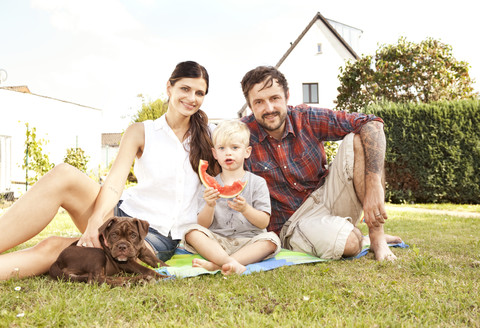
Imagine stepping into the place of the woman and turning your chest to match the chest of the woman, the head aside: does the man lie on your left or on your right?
on your left

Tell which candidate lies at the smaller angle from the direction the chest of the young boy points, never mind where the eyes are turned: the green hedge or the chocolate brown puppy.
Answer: the chocolate brown puppy

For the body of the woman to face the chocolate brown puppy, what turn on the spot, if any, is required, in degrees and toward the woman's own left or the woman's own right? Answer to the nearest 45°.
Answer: approximately 45° to the woman's own right

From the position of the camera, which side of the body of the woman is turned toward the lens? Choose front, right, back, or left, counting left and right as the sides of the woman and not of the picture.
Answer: front

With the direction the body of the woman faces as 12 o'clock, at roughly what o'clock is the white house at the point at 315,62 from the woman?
The white house is roughly at 7 o'clock from the woman.

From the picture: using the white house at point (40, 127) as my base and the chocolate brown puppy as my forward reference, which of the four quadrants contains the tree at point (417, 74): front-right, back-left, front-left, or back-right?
front-left

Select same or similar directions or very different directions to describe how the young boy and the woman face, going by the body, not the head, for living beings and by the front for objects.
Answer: same or similar directions

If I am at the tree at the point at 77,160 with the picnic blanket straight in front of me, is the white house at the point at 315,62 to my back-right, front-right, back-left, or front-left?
back-left

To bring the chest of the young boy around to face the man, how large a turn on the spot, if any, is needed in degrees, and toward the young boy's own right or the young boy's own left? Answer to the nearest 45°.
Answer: approximately 135° to the young boy's own left

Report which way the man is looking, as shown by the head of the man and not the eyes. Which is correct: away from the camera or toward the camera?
toward the camera

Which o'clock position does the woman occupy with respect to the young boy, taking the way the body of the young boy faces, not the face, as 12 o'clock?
The woman is roughly at 3 o'clock from the young boy.

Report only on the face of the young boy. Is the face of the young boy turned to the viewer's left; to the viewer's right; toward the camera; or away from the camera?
toward the camera

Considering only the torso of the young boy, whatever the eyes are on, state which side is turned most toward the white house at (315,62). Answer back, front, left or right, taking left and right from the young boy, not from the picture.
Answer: back

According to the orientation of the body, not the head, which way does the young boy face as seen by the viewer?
toward the camera

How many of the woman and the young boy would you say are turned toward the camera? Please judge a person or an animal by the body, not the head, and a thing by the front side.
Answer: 2

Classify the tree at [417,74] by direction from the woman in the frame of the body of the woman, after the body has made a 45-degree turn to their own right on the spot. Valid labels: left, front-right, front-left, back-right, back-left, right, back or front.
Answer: back
